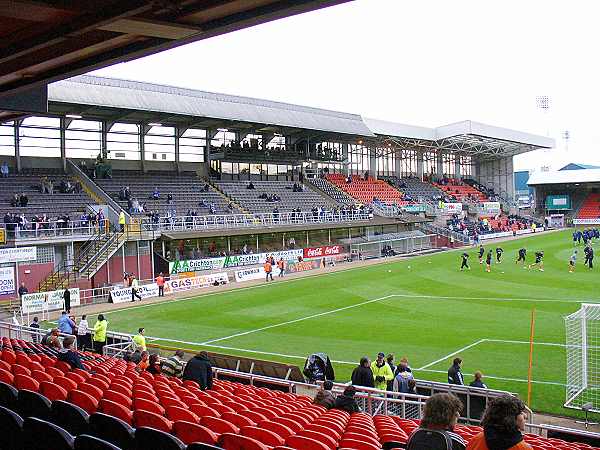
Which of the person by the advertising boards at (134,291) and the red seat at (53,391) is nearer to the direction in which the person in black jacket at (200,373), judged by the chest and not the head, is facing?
the person by the advertising boards

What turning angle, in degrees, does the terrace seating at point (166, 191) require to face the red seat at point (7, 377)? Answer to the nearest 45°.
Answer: approximately 45° to its right

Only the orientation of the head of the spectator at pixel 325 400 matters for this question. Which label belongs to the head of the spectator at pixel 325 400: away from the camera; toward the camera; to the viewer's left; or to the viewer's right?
away from the camera

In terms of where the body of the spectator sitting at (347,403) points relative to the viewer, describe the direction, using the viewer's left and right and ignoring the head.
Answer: facing away from the viewer and to the right of the viewer

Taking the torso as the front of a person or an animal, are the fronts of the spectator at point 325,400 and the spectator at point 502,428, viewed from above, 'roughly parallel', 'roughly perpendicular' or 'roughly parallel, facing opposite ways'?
roughly parallel

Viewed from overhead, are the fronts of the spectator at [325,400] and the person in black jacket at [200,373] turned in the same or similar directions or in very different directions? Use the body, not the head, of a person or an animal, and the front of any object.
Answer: same or similar directions

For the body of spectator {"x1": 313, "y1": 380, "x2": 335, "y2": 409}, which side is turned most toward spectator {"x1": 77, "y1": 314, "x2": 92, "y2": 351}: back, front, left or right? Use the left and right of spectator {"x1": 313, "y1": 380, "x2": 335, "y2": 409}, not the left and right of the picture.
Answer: left

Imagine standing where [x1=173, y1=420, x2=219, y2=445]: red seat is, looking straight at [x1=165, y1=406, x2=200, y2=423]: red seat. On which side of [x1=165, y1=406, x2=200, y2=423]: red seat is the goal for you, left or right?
right

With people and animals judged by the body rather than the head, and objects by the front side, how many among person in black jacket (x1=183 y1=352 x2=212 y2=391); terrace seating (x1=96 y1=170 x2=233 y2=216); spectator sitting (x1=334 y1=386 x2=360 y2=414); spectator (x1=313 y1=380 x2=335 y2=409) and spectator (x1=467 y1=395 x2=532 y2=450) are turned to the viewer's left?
0

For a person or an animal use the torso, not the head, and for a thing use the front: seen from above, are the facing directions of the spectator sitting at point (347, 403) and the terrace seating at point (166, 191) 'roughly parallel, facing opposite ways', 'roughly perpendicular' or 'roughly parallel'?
roughly perpendicular

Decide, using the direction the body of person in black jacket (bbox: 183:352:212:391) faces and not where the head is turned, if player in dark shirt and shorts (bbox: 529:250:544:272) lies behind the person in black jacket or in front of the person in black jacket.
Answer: in front

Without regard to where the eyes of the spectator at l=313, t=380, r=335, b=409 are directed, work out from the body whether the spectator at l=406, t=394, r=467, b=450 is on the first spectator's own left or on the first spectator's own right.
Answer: on the first spectator's own right

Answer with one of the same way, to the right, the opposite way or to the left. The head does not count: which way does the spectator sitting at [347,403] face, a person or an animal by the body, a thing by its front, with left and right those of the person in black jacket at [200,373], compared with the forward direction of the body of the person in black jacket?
the same way

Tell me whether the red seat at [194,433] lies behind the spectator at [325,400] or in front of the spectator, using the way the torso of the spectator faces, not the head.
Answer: behind

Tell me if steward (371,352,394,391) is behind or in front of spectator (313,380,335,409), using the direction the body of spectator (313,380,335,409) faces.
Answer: in front
